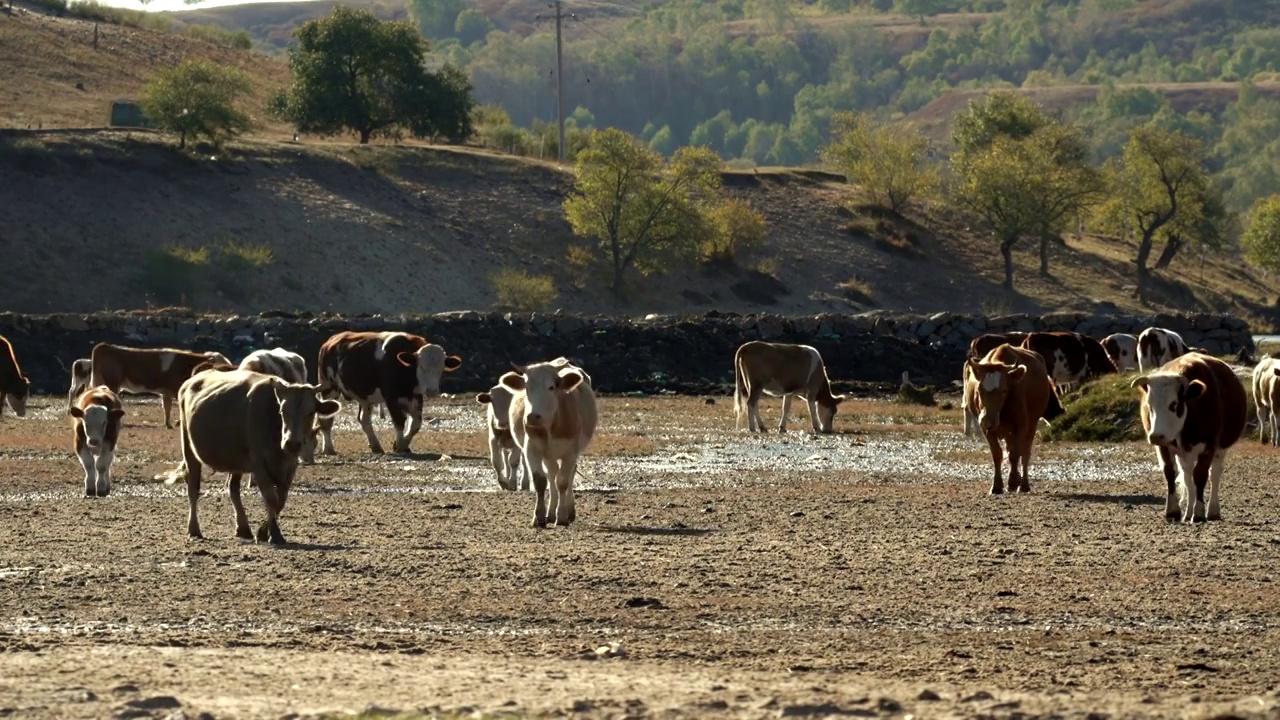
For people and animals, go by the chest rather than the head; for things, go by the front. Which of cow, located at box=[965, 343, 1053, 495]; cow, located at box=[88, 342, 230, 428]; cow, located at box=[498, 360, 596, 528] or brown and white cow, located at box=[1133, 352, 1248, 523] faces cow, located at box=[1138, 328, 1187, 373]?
cow, located at box=[88, 342, 230, 428]

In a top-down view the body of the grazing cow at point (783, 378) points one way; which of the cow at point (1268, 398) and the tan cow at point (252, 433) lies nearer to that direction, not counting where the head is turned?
the cow

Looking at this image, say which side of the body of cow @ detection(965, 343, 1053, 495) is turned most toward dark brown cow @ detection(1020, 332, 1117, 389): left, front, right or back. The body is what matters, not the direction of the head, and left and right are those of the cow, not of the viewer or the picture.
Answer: back

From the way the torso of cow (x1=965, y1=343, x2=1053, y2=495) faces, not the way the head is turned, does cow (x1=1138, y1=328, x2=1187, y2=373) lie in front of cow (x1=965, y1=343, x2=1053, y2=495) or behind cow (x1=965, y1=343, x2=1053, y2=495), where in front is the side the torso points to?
behind

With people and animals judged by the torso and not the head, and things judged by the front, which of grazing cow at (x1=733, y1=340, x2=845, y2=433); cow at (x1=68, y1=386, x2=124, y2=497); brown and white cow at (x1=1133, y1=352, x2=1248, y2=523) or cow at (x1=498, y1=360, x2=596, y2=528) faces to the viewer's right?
the grazing cow

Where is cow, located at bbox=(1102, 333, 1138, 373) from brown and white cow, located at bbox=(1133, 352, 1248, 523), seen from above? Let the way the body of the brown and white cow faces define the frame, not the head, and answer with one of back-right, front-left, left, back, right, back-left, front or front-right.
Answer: back-right

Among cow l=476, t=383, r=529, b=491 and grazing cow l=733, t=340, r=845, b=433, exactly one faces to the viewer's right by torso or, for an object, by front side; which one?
the grazing cow

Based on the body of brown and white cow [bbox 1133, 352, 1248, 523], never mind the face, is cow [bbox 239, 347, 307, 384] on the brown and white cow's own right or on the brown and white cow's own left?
on the brown and white cow's own right

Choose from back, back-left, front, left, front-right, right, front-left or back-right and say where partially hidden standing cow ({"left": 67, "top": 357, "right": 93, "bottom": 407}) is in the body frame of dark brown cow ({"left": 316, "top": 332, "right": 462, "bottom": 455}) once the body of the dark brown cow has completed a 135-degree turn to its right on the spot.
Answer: front-right

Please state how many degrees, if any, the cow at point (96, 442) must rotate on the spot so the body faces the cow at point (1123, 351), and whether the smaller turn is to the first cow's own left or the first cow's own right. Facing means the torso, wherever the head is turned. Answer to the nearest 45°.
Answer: approximately 135° to the first cow's own left
